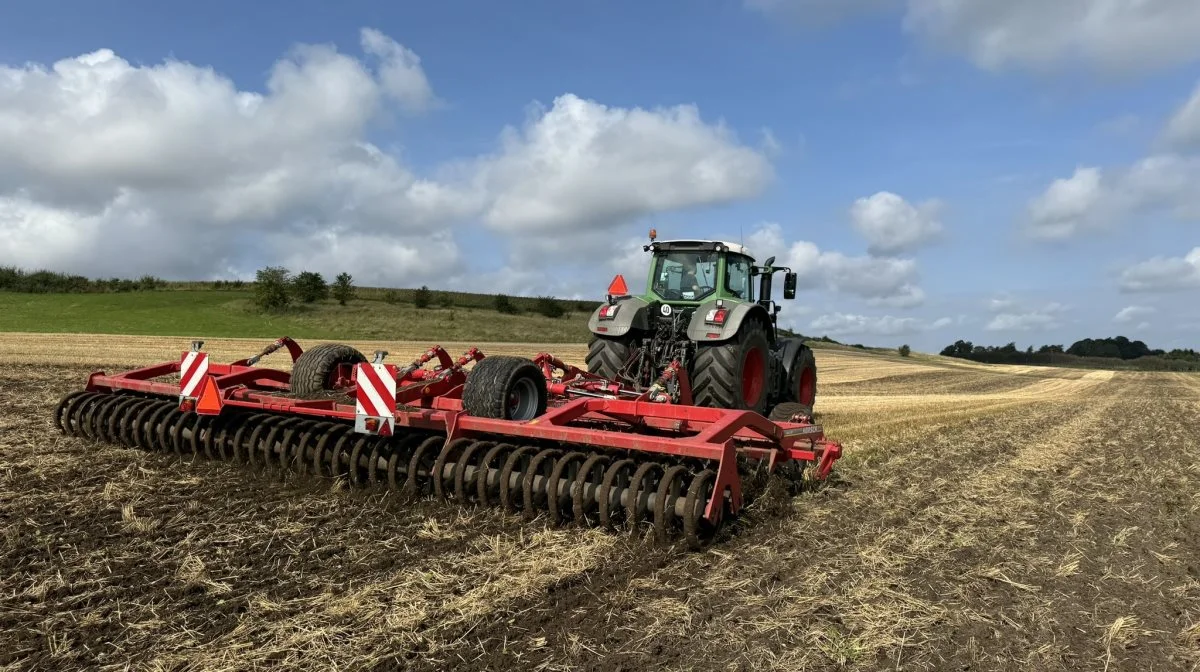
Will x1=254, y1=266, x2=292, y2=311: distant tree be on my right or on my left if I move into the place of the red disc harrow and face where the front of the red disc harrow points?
on my left

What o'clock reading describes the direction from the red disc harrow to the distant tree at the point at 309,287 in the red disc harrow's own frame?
The distant tree is roughly at 10 o'clock from the red disc harrow.

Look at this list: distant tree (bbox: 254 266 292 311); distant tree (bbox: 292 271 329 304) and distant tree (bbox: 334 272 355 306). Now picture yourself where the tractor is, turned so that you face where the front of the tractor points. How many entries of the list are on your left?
3

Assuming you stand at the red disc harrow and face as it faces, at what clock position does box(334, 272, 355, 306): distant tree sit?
The distant tree is roughly at 10 o'clock from the red disc harrow.

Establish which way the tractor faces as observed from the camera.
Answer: facing away from the viewer and to the right of the viewer

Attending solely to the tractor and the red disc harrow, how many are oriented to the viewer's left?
0

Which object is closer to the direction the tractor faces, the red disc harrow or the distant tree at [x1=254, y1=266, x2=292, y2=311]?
the distant tree

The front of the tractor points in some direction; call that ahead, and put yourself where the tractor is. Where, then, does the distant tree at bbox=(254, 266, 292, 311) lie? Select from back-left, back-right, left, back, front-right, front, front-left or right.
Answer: left

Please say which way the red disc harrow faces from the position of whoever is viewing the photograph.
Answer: facing away from the viewer and to the right of the viewer

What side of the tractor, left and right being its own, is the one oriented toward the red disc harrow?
back
